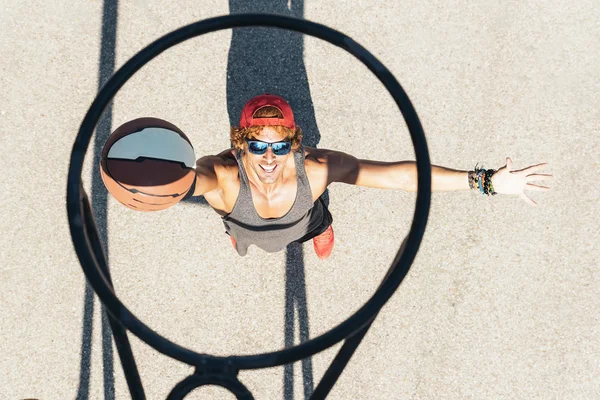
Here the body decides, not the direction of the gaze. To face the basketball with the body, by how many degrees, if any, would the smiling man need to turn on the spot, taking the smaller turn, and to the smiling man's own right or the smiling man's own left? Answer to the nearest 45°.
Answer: approximately 45° to the smiling man's own right

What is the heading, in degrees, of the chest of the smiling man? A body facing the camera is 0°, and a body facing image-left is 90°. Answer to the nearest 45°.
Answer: approximately 0°
